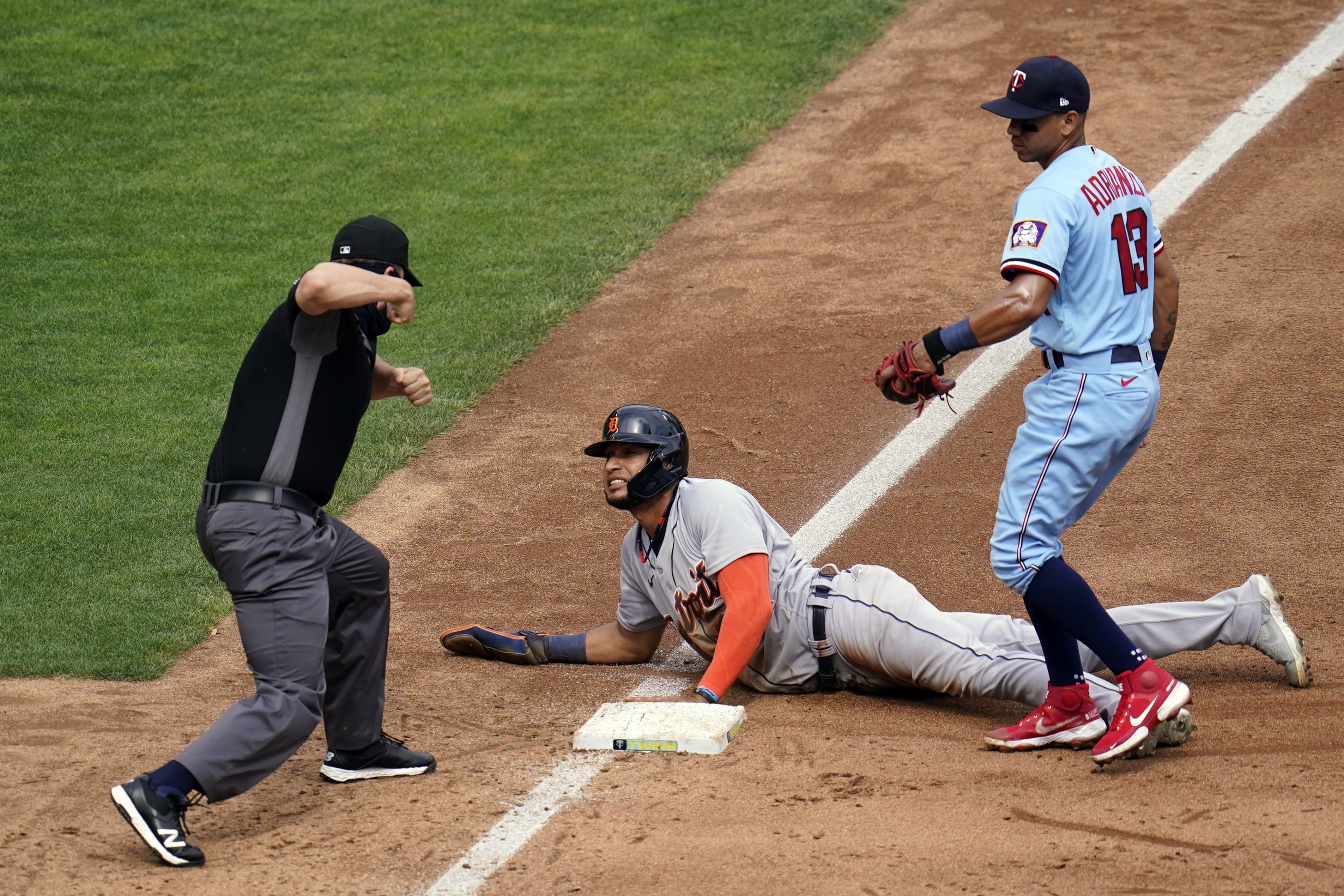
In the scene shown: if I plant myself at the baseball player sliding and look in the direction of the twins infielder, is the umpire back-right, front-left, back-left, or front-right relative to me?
back-right

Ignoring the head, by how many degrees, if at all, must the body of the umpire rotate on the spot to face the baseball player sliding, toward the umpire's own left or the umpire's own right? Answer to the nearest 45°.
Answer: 0° — they already face them

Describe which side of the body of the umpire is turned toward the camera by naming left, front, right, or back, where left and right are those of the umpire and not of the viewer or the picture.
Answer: right

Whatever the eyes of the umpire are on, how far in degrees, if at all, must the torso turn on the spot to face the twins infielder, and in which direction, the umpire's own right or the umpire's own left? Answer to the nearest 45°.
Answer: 0° — they already face them
